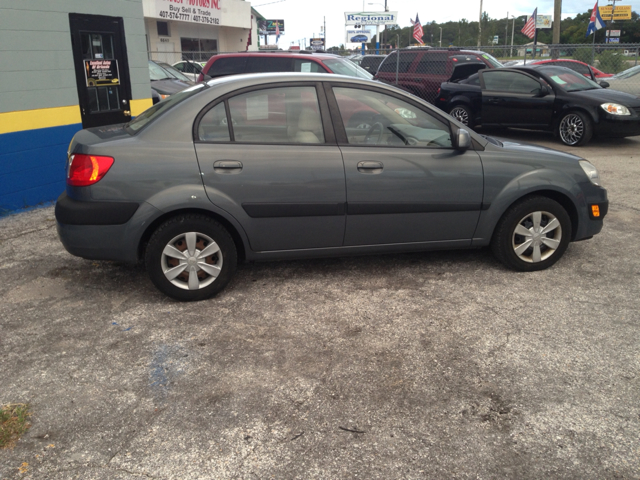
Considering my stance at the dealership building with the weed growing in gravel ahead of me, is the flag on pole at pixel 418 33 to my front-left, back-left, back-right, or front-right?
back-left

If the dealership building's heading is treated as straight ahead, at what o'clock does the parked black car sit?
The parked black car is roughly at 10 o'clock from the dealership building.

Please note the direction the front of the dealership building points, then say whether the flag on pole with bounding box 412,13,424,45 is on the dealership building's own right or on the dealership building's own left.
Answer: on the dealership building's own left

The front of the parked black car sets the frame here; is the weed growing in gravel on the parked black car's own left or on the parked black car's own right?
on the parked black car's own right

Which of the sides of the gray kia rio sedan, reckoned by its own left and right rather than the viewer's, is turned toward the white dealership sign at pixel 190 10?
left

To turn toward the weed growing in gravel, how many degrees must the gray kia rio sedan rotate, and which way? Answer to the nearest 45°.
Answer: approximately 135° to its right

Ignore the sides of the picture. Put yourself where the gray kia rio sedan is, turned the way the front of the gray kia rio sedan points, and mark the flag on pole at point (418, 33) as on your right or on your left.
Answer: on your left

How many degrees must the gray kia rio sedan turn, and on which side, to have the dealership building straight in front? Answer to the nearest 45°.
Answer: approximately 135° to its left

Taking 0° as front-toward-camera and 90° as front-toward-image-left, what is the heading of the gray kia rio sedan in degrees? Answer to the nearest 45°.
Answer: approximately 270°

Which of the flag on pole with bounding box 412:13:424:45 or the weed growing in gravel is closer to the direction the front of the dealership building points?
the weed growing in gravel

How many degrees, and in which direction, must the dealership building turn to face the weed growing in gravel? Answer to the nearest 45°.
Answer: approximately 45° to its right

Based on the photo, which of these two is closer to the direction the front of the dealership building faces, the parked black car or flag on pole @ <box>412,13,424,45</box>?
the parked black car

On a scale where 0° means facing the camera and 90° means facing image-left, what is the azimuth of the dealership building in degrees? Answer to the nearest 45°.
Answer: approximately 315°

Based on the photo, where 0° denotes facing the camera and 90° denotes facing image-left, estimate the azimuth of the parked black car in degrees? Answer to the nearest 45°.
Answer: approximately 315°
